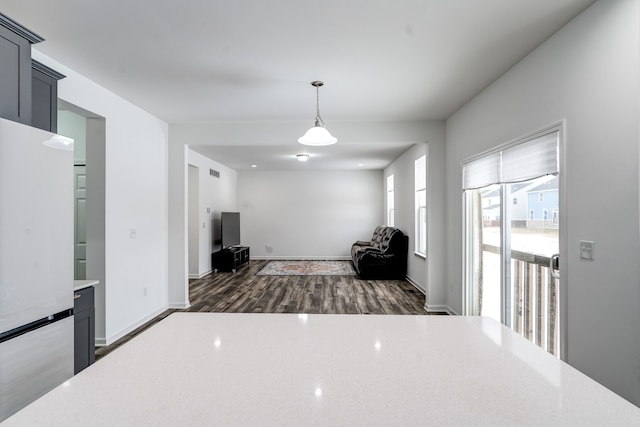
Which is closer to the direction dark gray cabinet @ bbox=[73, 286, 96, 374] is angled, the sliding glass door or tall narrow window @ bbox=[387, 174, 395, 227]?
the sliding glass door

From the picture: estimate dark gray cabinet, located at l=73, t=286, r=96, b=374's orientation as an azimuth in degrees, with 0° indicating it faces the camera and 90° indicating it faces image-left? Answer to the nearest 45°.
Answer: approximately 315°

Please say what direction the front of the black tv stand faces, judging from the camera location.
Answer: facing to the right of the viewer

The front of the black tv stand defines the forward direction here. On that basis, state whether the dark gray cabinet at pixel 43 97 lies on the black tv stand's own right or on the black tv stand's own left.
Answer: on the black tv stand's own right

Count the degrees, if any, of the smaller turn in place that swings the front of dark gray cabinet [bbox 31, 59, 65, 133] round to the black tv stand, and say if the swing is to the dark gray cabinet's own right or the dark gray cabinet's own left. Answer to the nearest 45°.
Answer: approximately 90° to the dark gray cabinet's own left
